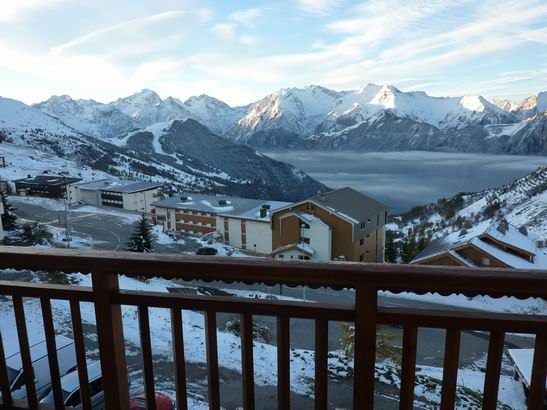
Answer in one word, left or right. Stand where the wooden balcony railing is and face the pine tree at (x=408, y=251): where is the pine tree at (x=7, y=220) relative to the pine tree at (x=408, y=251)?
left

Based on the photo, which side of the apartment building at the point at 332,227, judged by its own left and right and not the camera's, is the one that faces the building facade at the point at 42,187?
right

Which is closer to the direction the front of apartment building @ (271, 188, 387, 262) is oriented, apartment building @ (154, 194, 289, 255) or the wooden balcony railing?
the wooden balcony railing

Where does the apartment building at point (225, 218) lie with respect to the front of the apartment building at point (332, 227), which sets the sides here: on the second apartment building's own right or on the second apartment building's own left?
on the second apartment building's own right

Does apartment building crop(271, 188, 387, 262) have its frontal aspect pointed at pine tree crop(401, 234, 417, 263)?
no

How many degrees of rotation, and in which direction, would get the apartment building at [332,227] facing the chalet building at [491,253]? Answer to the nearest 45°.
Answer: approximately 90° to its left

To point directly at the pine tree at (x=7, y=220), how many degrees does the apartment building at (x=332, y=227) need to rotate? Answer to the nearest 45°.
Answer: approximately 45° to its right

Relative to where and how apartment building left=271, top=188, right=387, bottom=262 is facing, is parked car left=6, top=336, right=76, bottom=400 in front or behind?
in front

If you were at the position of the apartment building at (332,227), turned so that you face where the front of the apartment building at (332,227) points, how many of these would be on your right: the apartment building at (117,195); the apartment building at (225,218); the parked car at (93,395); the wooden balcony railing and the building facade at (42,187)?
3

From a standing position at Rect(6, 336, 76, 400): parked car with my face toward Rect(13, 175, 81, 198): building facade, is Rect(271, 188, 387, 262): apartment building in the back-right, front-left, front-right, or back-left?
front-right

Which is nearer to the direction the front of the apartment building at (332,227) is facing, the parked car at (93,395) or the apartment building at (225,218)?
the parked car

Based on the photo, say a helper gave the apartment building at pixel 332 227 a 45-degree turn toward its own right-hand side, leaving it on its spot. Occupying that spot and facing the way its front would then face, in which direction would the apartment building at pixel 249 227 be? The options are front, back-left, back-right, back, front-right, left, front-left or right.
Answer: front-right

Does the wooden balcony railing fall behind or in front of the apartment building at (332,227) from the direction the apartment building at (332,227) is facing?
in front
